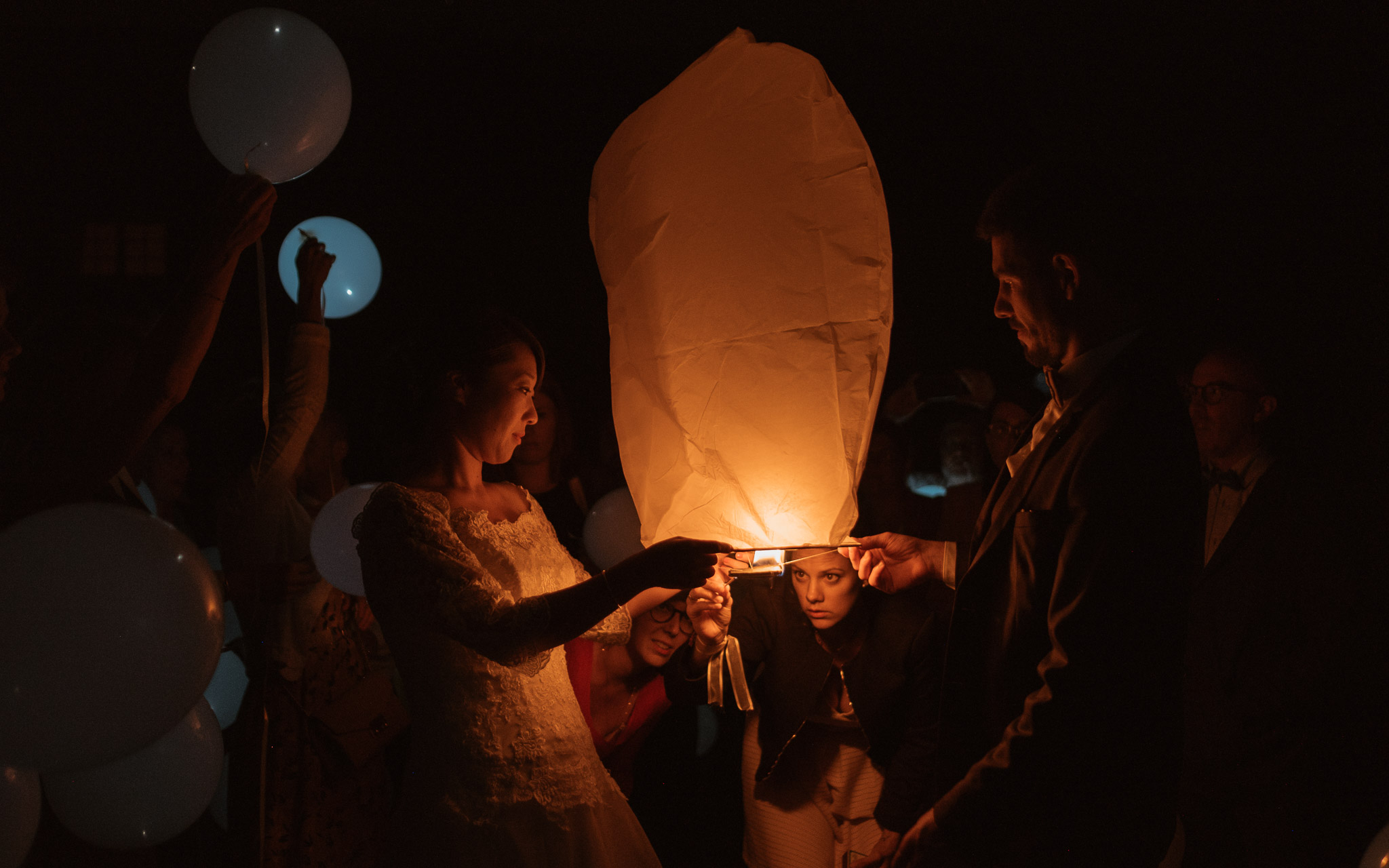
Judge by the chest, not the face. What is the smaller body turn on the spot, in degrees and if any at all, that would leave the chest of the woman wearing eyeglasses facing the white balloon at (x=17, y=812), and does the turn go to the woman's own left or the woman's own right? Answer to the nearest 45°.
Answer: approximately 90° to the woman's own right

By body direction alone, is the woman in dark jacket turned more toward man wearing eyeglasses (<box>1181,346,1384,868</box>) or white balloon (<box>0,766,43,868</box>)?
the white balloon

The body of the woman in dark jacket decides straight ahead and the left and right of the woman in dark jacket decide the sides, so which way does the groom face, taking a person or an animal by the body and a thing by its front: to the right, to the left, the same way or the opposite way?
to the right

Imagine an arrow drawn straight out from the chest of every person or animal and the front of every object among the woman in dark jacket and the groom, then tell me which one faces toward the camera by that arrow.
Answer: the woman in dark jacket

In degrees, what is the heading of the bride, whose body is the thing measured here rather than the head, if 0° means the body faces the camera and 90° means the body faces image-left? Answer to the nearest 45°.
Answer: approximately 315°

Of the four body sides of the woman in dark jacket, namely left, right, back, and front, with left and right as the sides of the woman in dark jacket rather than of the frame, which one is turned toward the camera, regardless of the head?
front

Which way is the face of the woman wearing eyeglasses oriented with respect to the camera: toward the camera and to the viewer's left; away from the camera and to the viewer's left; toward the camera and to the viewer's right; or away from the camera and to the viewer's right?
toward the camera and to the viewer's right

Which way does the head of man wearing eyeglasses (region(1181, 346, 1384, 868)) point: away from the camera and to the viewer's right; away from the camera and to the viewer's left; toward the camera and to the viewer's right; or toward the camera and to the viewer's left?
toward the camera and to the viewer's left

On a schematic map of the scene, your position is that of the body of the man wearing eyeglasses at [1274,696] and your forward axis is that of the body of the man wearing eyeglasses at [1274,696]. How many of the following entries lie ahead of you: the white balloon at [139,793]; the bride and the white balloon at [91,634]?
3

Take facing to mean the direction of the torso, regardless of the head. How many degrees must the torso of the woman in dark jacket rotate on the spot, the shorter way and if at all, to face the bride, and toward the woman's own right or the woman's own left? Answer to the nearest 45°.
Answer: approximately 45° to the woman's own right

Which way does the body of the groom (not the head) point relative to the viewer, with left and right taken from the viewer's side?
facing to the left of the viewer

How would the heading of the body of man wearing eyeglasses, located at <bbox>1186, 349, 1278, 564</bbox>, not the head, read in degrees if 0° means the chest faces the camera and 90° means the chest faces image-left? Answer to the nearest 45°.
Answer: approximately 45°
